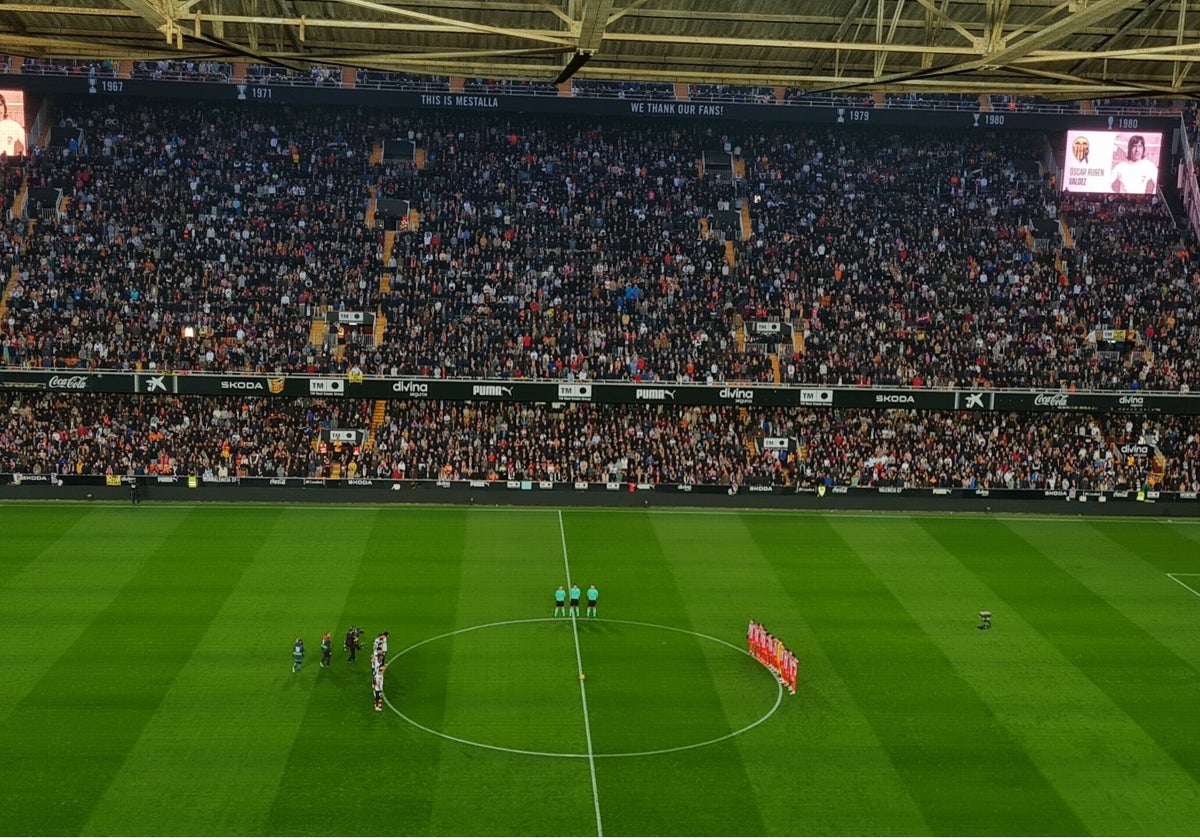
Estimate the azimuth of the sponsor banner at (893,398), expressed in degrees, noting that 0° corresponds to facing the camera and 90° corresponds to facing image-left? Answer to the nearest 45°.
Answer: approximately 0°

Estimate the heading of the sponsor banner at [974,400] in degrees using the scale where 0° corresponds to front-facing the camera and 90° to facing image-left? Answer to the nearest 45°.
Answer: approximately 0°

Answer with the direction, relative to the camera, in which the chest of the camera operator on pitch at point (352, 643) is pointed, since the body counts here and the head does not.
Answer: to the viewer's right

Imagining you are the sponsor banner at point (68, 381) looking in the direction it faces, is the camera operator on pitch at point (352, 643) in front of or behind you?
in front

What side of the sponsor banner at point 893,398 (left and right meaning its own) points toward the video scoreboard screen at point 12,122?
right

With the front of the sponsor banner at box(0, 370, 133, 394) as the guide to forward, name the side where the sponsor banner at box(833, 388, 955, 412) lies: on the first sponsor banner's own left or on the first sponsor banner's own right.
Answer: on the first sponsor banner's own left

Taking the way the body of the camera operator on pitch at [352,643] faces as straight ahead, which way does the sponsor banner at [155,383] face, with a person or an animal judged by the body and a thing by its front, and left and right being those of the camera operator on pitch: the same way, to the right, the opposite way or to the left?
to the right

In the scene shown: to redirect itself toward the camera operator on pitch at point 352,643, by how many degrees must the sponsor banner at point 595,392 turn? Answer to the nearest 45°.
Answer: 0° — it already faces them

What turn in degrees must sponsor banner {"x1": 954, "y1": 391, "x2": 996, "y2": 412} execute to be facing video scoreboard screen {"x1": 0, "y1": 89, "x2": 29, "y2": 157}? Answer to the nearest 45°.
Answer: approximately 90° to its right
